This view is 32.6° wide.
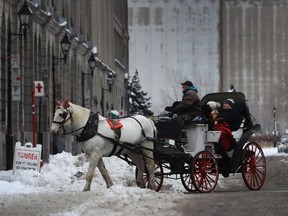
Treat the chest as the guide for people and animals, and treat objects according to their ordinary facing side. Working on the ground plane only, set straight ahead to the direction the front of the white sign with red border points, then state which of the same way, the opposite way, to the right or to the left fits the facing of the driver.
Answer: to the right

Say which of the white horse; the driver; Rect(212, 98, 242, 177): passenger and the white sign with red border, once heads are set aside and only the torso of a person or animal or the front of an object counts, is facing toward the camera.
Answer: the white sign with red border

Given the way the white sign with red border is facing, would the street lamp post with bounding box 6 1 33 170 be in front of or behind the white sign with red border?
behind

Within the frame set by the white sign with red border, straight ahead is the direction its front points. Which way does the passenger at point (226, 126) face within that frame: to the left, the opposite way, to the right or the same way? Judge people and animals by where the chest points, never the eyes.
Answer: to the right

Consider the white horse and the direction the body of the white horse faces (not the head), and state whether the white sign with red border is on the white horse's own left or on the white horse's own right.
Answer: on the white horse's own right

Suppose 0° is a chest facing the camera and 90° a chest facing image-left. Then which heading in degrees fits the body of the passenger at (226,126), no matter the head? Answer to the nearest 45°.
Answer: approximately 90°

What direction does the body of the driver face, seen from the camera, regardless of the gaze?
to the viewer's left

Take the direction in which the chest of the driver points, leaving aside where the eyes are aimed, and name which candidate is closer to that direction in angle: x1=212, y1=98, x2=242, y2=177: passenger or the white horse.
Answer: the white horse

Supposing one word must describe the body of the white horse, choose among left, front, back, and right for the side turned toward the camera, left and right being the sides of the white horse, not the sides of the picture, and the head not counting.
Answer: left

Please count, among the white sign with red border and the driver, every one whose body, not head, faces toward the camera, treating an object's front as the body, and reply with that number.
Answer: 1

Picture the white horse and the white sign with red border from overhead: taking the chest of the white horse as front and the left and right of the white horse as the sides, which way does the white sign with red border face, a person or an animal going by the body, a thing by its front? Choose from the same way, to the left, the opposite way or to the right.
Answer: to the left

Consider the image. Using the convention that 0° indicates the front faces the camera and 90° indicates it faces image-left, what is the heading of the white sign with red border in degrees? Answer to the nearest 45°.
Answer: approximately 0°

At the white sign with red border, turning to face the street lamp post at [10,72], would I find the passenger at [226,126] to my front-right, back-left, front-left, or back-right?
back-right
